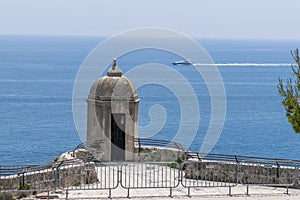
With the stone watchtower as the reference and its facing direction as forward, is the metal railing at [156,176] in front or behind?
in front

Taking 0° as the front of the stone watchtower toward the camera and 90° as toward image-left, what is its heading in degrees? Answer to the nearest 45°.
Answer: approximately 0°

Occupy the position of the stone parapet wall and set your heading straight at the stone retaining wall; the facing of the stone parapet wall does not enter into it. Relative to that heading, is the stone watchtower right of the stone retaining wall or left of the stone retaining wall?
left

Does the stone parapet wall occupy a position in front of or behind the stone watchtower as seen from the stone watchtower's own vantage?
in front

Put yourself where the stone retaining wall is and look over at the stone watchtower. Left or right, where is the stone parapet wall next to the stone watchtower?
left

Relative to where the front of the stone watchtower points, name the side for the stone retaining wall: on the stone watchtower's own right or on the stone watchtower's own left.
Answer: on the stone watchtower's own left
